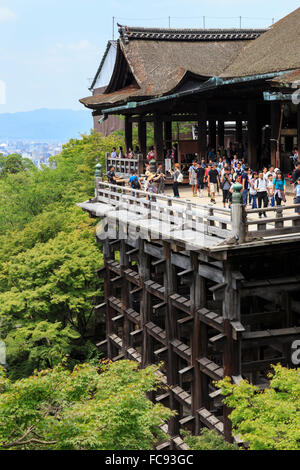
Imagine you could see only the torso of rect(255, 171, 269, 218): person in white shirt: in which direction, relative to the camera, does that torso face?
toward the camera
